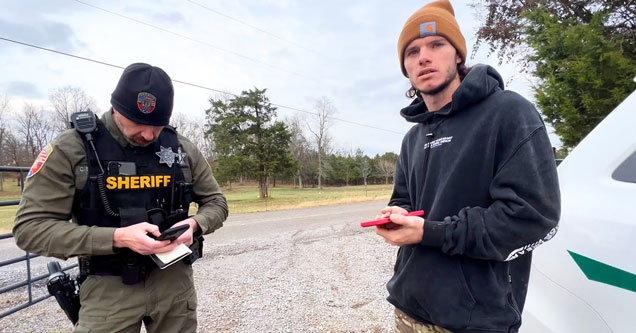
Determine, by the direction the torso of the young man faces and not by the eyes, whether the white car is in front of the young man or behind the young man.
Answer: behind

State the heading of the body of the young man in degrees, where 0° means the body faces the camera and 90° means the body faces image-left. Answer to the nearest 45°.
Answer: approximately 45°
